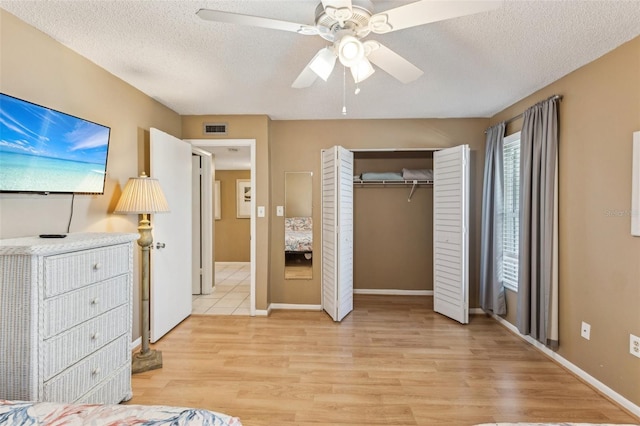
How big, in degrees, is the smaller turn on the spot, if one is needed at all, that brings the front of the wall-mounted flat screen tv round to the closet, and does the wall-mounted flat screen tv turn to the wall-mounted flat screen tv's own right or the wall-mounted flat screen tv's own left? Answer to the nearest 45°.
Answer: approximately 45° to the wall-mounted flat screen tv's own left

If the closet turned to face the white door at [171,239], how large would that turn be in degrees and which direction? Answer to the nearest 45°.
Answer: approximately 45° to its right

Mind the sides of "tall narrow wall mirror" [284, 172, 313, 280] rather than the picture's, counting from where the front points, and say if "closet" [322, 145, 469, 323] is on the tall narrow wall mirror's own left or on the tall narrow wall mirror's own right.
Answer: on the tall narrow wall mirror's own left

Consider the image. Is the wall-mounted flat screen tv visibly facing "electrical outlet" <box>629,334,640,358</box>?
yes

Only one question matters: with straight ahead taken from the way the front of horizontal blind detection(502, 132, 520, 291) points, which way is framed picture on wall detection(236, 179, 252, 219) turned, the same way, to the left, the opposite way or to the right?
to the left

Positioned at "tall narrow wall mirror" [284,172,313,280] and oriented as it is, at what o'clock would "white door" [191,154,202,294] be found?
The white door is roughly at 4 o'clock from the tall narrow wall mirror.

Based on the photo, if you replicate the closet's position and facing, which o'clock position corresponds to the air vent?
The air vent is roughly at 2 o'clock from the closet.

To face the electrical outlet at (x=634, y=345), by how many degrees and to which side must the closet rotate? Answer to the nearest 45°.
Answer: approximately 45° to its left

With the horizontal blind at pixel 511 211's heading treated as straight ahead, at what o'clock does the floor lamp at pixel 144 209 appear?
The floor lamp is roughly at 12 o'clock from the horizontal blind.

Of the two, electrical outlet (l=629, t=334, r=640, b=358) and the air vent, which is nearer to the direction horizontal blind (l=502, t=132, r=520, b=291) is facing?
the air vent
